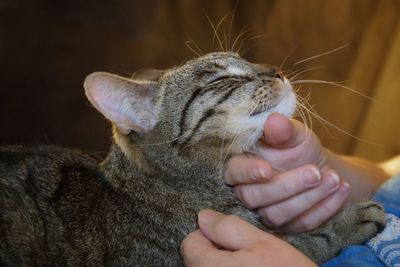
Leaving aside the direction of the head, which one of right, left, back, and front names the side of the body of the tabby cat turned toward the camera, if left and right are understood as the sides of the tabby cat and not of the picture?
right
